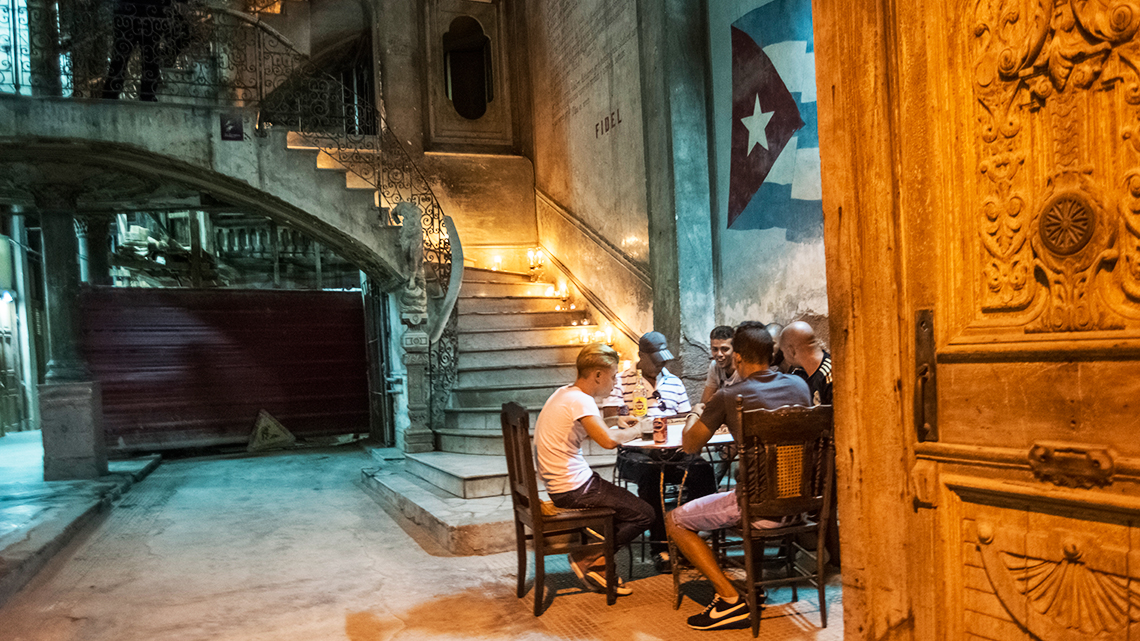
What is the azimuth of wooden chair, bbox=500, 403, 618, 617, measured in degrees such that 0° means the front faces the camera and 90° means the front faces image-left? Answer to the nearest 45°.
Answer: approximately 270°

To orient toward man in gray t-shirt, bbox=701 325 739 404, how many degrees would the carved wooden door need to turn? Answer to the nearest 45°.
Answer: approximately 135° to its right

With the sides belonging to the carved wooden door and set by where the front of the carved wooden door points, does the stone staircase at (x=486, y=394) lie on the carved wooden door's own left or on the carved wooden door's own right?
on the carved wooden door's own right

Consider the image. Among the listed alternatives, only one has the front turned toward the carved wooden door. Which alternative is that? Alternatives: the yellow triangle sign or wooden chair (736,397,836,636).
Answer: the yellow triangle sign

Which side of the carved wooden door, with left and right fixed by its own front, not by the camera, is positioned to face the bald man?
back

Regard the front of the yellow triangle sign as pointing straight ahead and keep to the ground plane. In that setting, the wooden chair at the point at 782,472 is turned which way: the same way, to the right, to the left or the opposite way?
the opposite way

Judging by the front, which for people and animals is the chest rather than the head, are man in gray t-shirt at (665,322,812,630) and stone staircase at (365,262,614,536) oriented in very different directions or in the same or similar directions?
very different directions

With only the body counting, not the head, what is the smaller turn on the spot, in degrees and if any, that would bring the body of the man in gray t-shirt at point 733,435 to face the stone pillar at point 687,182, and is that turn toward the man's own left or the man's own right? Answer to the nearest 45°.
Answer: approximately 45° to the man's own right

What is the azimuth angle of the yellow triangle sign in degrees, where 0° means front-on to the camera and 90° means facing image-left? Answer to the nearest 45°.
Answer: approximately 0°

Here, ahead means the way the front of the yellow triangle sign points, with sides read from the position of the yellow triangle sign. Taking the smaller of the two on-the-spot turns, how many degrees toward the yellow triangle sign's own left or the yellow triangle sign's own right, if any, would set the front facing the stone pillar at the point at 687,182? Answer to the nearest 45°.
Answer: approximately 45° to the yellow triangle sign's own left

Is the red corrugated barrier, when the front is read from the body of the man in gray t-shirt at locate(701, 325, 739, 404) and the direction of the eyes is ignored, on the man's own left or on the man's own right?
on the man's own right

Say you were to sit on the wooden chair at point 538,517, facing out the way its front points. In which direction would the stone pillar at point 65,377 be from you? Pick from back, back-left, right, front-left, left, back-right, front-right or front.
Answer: back-left

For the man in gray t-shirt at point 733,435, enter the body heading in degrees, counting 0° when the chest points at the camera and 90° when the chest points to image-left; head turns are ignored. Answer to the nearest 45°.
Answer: approximately 135°

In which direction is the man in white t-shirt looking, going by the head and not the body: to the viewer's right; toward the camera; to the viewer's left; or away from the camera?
to the viewer's right
